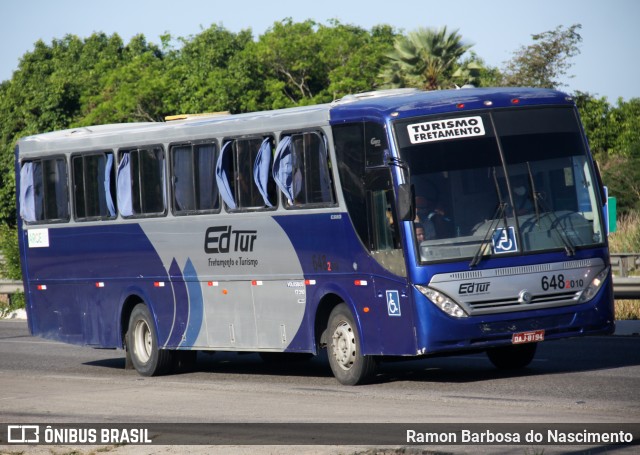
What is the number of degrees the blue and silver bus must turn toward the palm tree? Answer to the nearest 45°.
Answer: approximately 135° to its left

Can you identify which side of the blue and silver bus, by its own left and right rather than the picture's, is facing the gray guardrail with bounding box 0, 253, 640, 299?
left

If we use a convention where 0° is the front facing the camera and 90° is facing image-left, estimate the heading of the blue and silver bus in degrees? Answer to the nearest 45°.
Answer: approximately 315°
